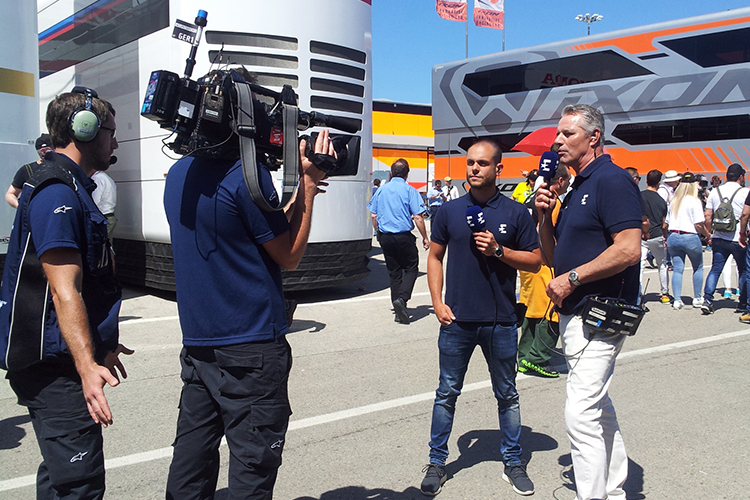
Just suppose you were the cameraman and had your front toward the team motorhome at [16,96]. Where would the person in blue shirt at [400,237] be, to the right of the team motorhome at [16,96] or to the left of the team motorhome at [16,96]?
right

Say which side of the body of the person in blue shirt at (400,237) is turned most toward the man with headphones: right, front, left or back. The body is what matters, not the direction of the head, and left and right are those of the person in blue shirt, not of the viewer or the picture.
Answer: back

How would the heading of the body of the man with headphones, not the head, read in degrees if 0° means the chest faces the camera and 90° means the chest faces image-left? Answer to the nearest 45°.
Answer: approximately 270°

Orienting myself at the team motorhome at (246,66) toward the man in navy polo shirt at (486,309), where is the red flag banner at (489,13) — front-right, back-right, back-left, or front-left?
back-left

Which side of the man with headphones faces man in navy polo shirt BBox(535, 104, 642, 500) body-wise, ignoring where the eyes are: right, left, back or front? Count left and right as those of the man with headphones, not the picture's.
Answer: front

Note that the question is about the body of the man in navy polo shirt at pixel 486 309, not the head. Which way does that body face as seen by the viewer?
toward the camera

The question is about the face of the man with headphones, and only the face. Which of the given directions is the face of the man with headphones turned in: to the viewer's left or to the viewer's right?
to the viewer's right

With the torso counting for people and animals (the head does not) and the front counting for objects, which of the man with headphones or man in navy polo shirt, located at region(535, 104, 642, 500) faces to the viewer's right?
the man with headphones

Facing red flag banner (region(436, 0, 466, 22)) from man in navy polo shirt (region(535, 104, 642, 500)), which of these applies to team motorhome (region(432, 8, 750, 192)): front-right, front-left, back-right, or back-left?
front-right

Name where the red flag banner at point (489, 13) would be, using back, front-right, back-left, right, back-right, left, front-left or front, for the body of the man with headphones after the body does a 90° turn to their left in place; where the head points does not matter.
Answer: front-right

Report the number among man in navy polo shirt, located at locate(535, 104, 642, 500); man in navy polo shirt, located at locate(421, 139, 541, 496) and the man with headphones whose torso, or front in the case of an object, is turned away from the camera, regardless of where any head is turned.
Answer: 0

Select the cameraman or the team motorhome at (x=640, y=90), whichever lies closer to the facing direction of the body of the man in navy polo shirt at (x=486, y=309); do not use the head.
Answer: the cameraman

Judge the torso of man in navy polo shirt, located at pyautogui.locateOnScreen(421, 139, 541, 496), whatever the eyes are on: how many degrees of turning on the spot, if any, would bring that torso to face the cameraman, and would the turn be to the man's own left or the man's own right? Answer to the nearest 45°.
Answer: approximately 45° to the man's own right

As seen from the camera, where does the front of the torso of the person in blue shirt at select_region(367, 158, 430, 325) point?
away from the camera

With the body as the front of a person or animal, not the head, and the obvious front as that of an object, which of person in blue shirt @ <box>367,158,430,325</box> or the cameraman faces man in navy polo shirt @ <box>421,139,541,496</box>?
the cameraman

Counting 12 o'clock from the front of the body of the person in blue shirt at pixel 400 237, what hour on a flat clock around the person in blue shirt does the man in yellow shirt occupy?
The man in yellow shirt is roughly at 5 o'clock from the person in blue shirt.

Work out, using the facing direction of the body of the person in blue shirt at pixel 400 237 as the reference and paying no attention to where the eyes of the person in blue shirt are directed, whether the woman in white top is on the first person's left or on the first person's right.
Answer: on the first person's right

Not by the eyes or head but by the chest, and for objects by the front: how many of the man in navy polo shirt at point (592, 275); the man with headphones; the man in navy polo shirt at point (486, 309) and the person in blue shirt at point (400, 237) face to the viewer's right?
1

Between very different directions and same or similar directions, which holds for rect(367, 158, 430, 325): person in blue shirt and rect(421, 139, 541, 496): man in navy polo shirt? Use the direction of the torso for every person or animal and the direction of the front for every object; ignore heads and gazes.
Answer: very different directions
